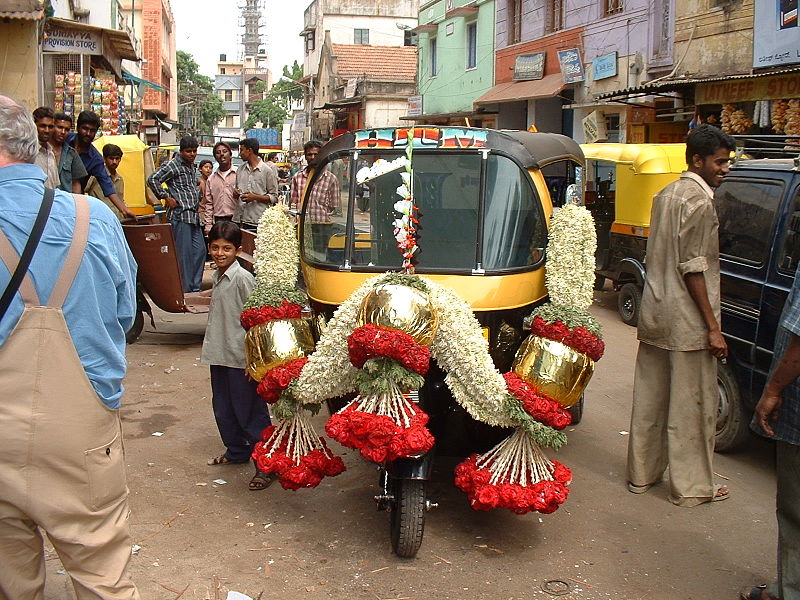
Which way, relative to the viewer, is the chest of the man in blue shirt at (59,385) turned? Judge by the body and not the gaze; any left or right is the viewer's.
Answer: facing away from the viewer

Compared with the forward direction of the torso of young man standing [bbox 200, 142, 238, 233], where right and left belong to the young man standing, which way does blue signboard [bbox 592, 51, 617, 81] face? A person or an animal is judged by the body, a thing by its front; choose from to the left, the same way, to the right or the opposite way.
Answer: to the right

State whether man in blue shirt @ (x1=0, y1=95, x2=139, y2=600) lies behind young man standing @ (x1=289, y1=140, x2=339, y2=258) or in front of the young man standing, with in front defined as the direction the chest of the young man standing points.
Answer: in front

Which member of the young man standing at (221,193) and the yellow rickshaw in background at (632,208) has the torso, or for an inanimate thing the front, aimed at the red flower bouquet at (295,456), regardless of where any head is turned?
the young man standing

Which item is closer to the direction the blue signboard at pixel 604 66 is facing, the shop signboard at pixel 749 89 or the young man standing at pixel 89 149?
the young man standing

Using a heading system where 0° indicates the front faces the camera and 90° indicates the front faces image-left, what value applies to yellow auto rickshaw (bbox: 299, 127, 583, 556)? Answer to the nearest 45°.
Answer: approximately 0°

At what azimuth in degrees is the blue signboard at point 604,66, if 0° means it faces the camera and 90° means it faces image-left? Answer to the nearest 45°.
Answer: approximately 45°

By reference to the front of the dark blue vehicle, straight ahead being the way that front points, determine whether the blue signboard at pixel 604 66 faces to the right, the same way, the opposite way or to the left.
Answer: to the right

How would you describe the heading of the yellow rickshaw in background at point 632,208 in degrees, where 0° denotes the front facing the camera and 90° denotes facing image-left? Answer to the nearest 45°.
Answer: approximately 135°
